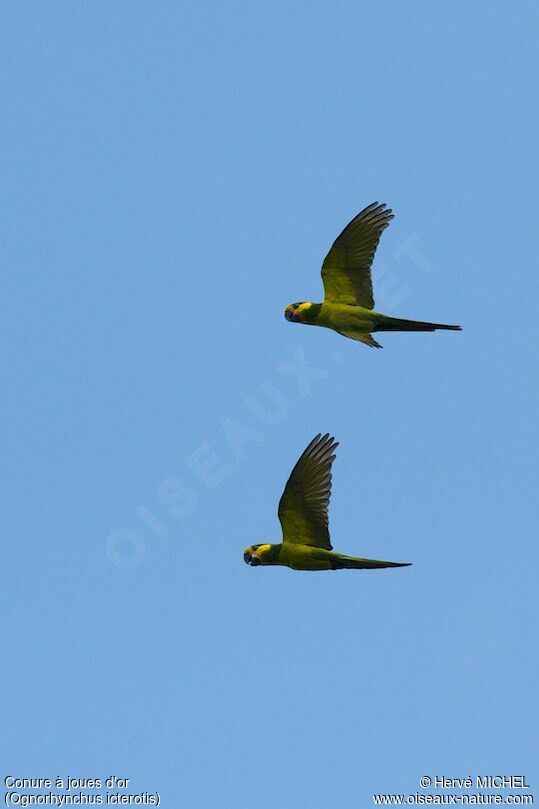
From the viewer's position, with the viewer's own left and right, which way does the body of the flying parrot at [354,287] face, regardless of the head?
facing to the left of the viewer

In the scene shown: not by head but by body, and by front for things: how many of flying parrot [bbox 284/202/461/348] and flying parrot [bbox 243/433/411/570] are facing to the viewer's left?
2

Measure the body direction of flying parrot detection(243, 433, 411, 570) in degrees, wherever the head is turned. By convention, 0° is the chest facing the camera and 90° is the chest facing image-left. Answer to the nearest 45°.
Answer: approximately 90°

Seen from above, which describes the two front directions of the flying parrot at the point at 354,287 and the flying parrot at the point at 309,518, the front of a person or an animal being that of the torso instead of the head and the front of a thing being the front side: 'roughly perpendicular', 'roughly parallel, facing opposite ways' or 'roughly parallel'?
roughly parallel
